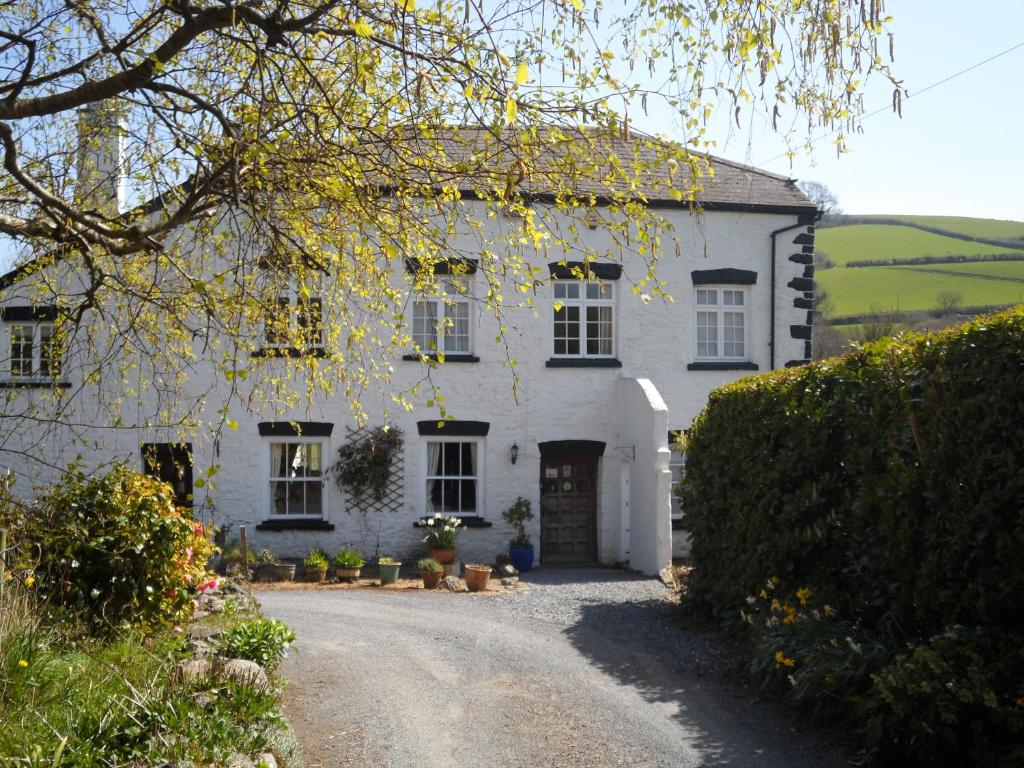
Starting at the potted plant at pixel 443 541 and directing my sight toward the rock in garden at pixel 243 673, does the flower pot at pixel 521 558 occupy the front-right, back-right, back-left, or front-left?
back-left

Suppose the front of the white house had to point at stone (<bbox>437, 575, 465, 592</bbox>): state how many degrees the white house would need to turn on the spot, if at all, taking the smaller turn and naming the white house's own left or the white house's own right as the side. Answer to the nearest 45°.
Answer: approximately 45° to the white house's own right

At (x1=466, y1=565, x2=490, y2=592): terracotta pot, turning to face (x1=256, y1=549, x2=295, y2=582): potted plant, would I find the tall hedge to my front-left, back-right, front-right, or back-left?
back-left

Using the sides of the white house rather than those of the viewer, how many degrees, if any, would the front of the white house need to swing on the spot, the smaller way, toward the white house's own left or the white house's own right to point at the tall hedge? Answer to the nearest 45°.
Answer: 0° — it already faces it

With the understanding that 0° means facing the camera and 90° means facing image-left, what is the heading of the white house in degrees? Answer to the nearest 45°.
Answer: approximately 0°

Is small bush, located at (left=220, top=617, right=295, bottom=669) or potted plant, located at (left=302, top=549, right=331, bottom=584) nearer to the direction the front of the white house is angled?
the small bush

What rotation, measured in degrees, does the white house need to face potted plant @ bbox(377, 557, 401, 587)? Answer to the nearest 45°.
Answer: approximately 45° to its right
